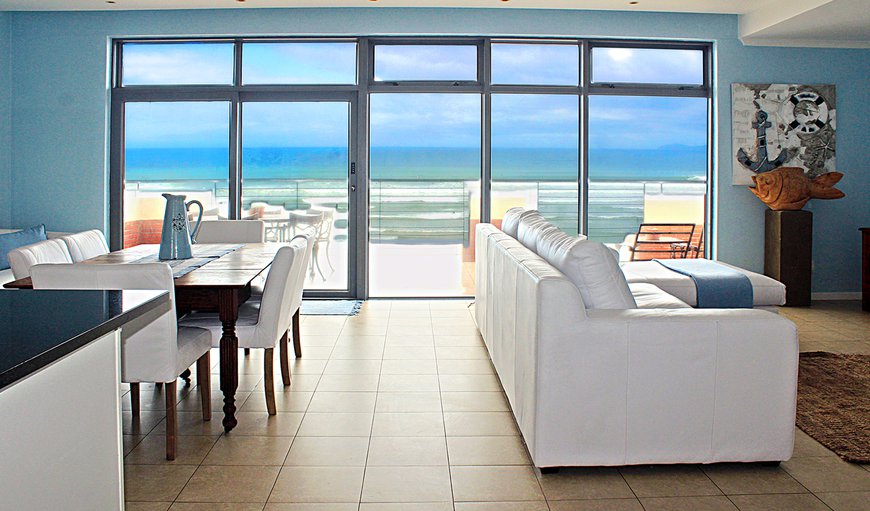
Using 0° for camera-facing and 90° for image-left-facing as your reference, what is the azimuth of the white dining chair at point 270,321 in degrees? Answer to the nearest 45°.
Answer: approximately 90°

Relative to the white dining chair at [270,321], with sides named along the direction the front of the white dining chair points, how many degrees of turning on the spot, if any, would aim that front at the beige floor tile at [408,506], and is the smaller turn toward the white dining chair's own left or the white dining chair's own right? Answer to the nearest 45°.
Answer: approximately 90° to the white dining chair's own left

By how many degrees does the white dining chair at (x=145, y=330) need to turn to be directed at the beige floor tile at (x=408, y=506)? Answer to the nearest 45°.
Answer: approximately 90° to its right

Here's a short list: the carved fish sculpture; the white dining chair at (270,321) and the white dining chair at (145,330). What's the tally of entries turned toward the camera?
0

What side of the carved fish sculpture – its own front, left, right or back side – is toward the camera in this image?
left

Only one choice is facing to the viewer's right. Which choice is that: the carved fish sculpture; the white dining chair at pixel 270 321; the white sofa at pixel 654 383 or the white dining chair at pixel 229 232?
the white sofa

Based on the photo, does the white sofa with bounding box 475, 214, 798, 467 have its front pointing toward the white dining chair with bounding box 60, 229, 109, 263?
no

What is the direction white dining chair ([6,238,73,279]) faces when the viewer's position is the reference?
facing the viewer and to the right of the viewer

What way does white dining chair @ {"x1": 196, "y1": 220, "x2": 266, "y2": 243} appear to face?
toward the camera

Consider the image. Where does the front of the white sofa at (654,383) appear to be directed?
to the viewer's right

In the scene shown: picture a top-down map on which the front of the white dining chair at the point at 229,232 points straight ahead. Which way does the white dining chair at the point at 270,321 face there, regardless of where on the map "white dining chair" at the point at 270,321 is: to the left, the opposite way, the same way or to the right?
to the right
